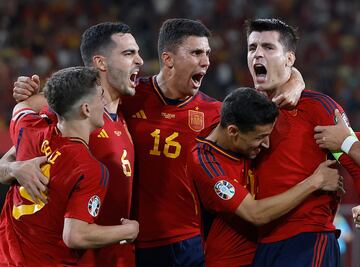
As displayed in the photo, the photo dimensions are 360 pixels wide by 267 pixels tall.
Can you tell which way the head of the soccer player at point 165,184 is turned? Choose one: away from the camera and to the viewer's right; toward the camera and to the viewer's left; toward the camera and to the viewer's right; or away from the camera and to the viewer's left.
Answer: toward the camera and to the viewer's right

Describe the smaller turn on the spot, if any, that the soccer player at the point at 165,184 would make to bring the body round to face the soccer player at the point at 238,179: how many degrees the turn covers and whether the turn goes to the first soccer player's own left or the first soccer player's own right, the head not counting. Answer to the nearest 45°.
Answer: approximately 45° to the first soccer player's own left

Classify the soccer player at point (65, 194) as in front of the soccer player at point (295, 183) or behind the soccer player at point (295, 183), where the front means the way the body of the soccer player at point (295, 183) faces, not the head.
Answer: in front

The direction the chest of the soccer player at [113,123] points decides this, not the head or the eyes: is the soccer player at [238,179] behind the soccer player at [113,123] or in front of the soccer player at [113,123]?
in front

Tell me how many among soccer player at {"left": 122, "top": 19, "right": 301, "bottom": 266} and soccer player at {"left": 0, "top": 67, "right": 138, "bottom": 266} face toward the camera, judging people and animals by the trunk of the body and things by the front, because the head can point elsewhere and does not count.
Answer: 1

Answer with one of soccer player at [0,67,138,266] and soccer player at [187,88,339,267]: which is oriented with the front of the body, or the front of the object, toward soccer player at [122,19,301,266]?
soccer player at [0,67,138,266]
